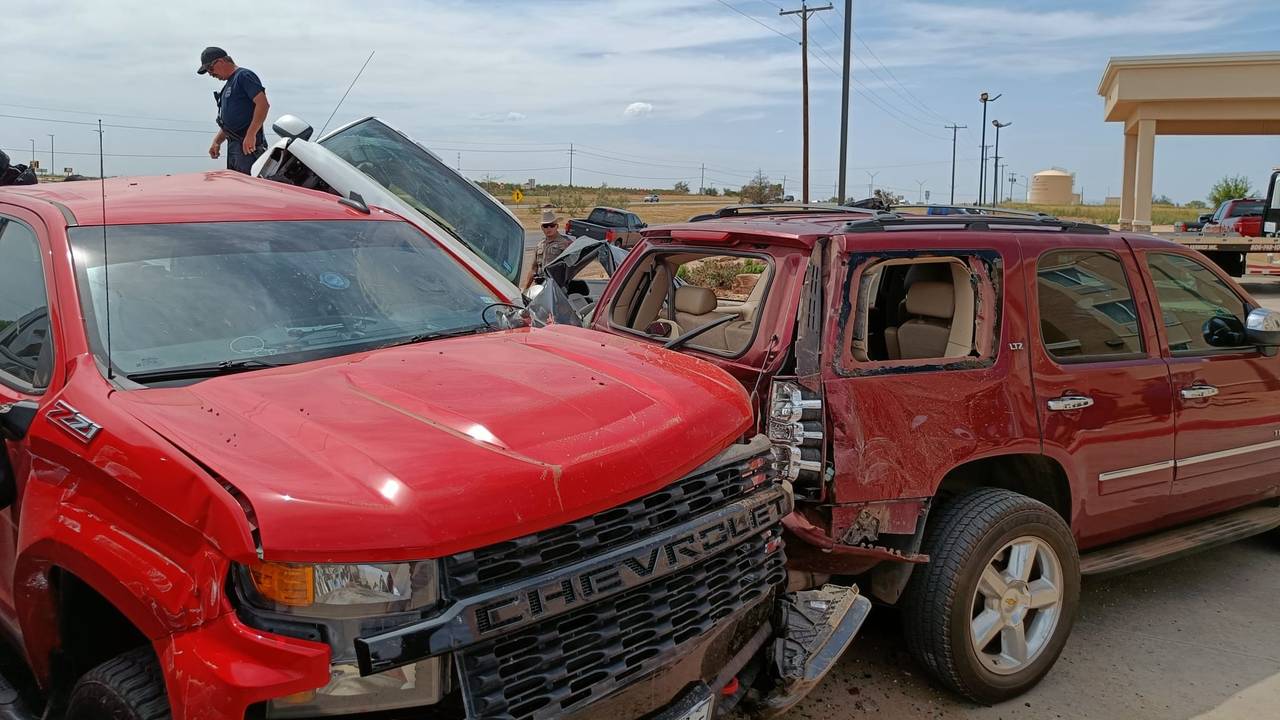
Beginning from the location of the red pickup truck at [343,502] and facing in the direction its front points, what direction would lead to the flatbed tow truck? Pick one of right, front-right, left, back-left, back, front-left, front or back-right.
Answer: left

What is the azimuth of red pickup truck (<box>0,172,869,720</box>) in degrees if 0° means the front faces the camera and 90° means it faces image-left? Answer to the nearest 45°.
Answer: approximately 315°

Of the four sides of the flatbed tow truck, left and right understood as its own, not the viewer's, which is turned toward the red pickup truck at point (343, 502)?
right

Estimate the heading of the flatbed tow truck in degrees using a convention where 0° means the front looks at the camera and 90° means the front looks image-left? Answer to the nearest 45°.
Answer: approximately 270°

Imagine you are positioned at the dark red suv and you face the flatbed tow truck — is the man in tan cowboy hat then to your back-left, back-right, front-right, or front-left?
front-left

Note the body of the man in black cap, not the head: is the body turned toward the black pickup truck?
no

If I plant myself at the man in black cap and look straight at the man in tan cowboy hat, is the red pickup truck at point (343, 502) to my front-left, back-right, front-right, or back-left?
back-right

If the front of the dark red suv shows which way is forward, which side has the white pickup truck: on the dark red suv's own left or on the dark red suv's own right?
on the dark red suv's own left

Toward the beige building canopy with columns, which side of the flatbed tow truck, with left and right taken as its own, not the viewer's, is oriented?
left

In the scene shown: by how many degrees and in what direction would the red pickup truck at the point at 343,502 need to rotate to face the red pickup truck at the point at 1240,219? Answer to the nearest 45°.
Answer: approximately 90° to its left

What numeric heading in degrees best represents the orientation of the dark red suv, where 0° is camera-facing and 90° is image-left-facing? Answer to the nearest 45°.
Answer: approximately 225°
